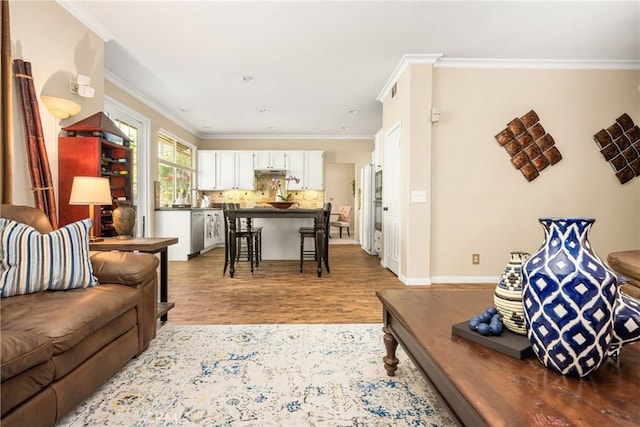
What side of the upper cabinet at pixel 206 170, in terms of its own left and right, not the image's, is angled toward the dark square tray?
front

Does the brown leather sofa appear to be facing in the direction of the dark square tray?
yes

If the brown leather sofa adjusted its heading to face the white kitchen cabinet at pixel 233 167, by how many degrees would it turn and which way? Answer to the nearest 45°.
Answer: approximately 90° to its left

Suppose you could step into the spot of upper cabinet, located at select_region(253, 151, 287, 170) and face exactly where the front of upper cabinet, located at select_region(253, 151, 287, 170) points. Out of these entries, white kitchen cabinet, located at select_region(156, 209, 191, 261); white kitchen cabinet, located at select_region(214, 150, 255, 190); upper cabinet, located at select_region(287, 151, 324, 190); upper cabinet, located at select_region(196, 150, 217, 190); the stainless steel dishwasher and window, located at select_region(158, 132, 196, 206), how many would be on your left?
1

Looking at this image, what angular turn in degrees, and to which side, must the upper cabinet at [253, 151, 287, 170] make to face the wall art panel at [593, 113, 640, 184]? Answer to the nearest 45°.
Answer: approximately 45° to its left

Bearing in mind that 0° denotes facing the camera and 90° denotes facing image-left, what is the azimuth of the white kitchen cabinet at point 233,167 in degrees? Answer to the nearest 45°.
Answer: approximately 0°

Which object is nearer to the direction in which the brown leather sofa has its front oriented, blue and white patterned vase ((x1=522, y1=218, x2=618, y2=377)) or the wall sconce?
the blue and white patterned vase

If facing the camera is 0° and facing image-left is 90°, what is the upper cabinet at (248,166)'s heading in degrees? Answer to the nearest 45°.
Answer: approximately 0°
